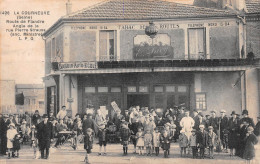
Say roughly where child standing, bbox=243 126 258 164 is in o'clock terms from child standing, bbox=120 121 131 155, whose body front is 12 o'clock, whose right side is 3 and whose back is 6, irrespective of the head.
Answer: child standing, bbox=243 126 258 164 is roughly at 10 o'clock from child standing, bbox=120 121 131 155.

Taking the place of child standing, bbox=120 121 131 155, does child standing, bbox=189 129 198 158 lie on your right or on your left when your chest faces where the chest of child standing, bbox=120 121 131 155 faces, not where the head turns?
on your left

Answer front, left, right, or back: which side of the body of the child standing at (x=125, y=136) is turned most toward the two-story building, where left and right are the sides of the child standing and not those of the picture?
back

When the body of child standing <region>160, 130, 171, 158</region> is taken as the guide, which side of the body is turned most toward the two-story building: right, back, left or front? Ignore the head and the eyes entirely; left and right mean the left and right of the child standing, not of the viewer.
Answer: back

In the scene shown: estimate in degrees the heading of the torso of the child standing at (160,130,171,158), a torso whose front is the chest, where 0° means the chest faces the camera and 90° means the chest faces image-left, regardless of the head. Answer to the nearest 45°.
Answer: approximately 0°
